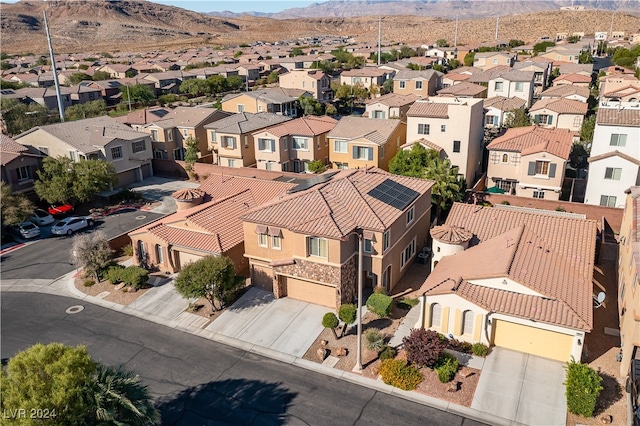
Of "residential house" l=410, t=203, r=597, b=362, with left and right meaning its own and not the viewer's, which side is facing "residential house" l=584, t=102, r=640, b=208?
back

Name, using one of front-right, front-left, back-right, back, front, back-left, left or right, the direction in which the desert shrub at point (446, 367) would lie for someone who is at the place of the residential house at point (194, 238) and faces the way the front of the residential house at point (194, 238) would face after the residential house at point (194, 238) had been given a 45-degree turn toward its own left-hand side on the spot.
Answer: front-left

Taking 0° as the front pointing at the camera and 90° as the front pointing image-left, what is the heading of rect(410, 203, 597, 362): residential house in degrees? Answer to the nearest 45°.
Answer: approximately 0°

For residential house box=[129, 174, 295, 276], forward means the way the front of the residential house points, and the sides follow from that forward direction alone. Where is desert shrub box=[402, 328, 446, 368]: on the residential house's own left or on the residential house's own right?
on the residential house's own left

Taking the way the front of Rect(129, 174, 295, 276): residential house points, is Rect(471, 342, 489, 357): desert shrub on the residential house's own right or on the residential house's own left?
on the residential house's own left

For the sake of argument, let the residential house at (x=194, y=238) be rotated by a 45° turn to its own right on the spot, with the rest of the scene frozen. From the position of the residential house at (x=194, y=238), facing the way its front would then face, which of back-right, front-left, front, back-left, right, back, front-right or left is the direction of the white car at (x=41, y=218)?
front-right

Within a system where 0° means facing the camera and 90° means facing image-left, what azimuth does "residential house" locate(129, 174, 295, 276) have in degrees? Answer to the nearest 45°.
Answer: approximately 45°

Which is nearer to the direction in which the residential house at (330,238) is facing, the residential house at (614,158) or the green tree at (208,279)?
the green tree

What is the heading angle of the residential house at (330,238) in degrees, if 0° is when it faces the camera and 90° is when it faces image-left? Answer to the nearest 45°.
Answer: approximately 45°

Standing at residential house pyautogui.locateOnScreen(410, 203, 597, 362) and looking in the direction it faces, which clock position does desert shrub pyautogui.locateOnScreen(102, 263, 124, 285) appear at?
The desert shrub is roughly at 3 o'clock from the residential house.
